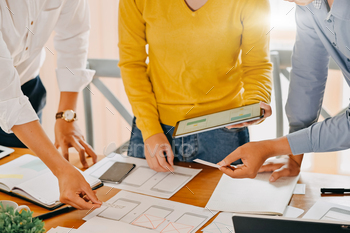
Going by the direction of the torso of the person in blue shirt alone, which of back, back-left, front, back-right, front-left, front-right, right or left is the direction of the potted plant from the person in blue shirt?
front

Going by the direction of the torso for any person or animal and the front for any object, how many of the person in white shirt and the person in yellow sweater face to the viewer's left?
0

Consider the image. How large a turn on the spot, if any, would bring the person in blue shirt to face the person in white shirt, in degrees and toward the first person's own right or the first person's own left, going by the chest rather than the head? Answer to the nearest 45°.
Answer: approximately 45° to the first person's own right

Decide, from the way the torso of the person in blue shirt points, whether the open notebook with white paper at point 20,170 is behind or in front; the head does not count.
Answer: in front

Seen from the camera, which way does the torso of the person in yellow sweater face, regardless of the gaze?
toward the camera

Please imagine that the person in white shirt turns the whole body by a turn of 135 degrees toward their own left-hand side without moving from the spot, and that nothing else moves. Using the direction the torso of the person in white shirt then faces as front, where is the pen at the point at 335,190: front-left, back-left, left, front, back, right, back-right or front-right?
back-right

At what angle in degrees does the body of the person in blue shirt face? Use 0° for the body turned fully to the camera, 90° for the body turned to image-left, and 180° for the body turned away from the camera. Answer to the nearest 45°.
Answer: approximately 45°
